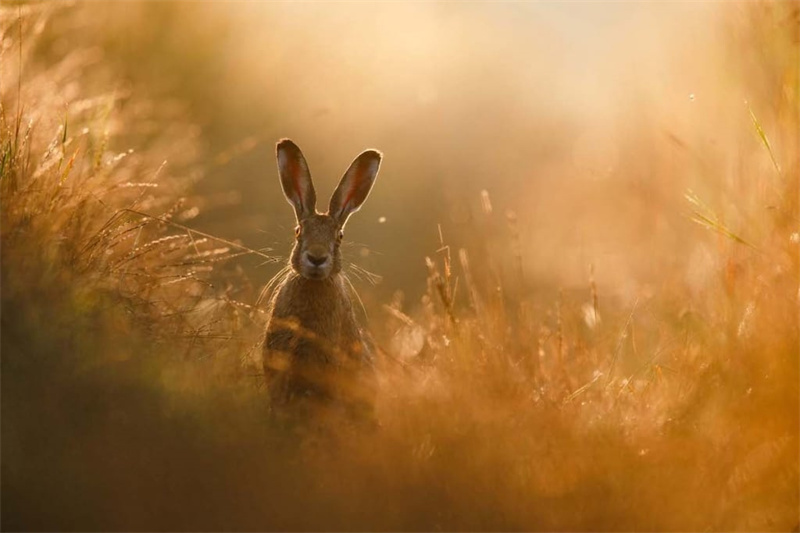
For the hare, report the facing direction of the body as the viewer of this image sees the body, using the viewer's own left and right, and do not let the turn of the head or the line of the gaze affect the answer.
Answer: facing the viewer
